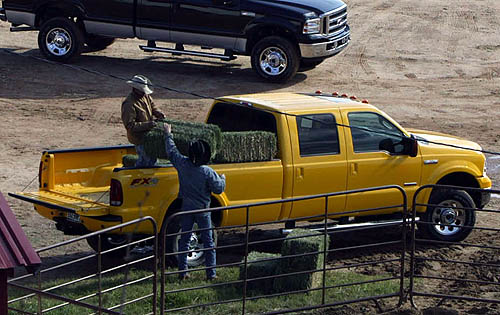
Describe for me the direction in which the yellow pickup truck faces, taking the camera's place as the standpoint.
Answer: facing away from the viewer and to the right of the viewer

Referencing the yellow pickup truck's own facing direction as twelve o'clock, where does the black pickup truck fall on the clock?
The black pickup truck is roughly at 10 o'clock from the yellow pickup truck.

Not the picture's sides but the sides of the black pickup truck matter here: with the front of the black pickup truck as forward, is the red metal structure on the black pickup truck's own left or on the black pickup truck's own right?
on the black pickup truck's own right

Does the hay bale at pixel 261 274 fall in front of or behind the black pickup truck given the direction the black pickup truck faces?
in front

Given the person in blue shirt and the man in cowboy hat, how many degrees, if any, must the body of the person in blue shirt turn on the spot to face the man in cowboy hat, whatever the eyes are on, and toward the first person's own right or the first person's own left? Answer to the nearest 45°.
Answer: approximately 45° to the first person's own left

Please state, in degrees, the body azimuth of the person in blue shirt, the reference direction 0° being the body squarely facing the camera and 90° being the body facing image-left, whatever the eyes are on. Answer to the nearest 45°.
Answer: approximately 180°

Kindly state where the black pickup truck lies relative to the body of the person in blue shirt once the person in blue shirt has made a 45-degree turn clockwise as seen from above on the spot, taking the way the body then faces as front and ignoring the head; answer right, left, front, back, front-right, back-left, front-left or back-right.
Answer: front-left

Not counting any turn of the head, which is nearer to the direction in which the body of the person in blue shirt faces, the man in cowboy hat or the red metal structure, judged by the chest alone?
the man in cowboy hat

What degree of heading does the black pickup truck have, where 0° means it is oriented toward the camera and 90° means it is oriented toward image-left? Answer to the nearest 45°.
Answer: approximately 315°

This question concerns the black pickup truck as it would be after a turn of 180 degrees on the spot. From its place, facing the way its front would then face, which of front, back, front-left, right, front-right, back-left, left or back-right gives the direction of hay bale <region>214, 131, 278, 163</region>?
back-left
